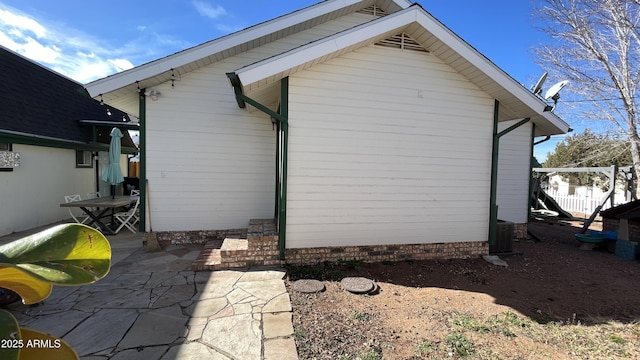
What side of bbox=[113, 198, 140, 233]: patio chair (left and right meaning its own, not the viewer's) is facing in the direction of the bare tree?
back

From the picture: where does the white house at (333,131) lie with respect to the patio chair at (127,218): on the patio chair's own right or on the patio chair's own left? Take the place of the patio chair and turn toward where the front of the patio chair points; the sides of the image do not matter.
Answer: on the patio chair's own left

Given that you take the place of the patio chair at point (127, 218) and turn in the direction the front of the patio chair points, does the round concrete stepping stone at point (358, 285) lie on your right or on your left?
on your left

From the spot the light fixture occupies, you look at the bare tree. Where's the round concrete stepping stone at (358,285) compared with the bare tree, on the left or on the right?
right

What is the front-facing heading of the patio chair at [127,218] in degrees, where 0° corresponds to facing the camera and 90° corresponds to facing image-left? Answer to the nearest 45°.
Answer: approximately 90°

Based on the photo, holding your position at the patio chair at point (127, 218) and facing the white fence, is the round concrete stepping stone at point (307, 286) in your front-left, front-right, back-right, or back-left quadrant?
front-right

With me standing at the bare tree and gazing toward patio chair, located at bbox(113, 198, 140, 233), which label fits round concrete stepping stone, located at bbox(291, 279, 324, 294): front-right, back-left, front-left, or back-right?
front-left

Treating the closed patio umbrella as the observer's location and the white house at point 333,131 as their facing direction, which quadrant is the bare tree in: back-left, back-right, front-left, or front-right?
front-left

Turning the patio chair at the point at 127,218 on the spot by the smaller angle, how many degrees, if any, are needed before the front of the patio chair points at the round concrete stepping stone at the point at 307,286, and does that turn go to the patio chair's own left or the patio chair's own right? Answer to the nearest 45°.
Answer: approximately 90° to the patio chair's own left
